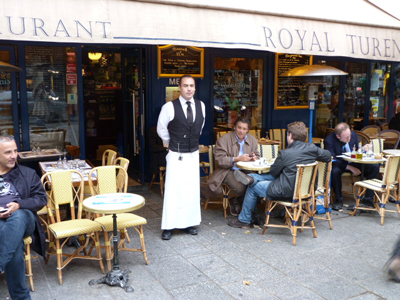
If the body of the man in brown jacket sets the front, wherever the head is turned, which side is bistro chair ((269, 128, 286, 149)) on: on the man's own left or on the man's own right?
on the man's own left

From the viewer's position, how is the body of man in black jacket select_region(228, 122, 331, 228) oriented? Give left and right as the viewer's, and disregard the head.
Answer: facing away from the viewer and to the left of the viewer

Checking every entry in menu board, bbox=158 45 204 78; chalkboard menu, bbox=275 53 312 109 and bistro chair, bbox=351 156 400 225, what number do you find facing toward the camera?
2

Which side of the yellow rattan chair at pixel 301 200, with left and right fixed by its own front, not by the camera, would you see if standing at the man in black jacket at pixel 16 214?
left

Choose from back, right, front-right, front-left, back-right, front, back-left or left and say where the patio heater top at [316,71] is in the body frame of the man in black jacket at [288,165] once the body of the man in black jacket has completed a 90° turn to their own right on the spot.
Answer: front-left

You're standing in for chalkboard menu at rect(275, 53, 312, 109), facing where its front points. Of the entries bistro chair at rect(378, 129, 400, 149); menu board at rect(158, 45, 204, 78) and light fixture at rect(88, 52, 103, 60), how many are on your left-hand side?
1

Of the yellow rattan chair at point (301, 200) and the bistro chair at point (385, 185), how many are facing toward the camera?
0

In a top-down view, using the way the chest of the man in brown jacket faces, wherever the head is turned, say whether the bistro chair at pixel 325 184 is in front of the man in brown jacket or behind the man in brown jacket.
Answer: in front

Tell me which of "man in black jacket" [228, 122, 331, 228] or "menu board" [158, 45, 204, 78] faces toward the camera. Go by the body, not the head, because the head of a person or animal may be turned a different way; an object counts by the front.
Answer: the menu board

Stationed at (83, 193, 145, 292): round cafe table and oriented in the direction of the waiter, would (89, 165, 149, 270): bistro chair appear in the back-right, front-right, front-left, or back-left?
front-left

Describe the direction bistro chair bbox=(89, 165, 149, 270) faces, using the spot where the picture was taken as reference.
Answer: facing the viewer and to the right of the viewer

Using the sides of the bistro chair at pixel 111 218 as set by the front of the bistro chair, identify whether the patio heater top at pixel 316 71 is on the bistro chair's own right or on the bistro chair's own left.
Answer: on the bistro chair's own left

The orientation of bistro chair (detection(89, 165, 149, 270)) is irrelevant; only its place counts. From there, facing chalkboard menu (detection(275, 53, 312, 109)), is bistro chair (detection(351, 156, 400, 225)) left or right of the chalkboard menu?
right

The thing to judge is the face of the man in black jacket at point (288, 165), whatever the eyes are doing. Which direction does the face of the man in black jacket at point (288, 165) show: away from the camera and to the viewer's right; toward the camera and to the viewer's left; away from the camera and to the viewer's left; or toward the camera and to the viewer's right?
away from the camera and to the viewer's left

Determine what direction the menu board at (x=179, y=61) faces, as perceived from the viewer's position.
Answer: facing the viewer
